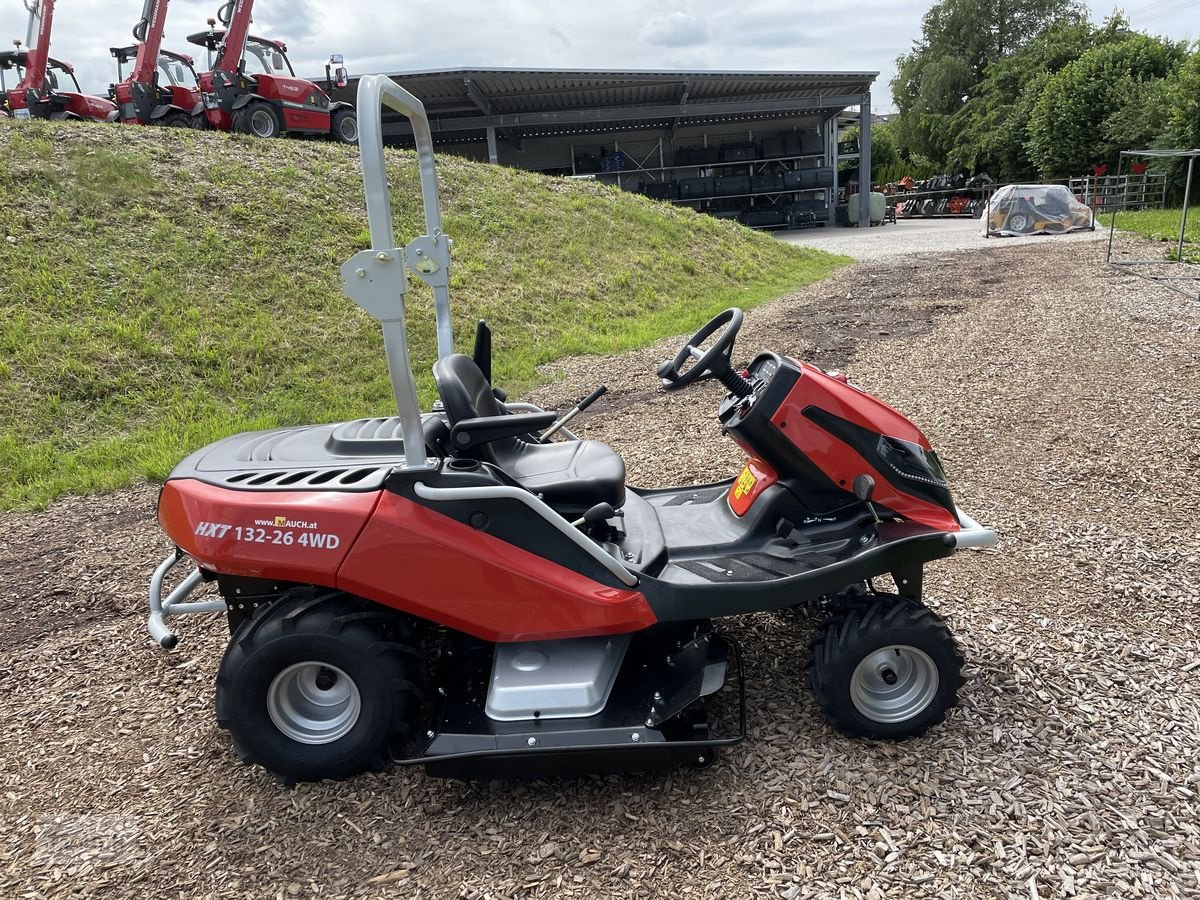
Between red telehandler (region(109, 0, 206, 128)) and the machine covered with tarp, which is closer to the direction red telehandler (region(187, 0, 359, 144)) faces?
the machine covered with tarp

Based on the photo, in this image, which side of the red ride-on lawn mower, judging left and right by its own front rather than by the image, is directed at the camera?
right

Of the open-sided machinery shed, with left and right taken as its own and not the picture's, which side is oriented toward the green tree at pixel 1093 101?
left

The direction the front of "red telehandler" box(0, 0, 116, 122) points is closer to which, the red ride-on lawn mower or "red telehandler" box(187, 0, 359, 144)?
the red telehandler

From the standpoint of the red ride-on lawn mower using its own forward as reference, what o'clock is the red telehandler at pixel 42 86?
The red telehandler is roughly at 8 o'clock from the red ride-on lawn mower.

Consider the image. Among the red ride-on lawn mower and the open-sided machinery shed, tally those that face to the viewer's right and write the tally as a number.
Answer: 1

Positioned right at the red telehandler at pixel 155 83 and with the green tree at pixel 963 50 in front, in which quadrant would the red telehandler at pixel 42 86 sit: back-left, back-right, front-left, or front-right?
back-left

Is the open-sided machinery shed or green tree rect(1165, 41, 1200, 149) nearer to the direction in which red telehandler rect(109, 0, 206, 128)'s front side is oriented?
the open-sided machinery shed
